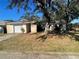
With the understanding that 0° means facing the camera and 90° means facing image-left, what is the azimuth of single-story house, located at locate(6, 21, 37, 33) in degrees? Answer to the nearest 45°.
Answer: approximately 0°
